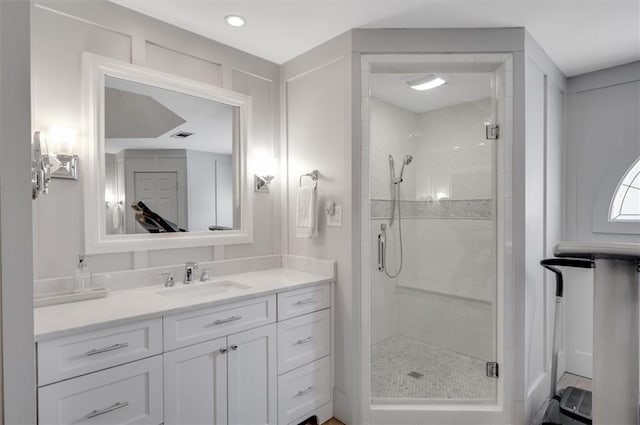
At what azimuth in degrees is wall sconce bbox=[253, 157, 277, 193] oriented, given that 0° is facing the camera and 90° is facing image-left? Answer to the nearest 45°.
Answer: approximately 315°

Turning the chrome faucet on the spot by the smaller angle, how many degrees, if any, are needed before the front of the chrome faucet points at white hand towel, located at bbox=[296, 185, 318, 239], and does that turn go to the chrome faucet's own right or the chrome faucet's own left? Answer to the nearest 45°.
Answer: approximately 45° to the chrome faucet's own left

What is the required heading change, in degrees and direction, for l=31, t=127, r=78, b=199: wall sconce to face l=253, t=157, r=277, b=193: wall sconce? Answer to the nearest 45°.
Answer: approximately 45° to its left

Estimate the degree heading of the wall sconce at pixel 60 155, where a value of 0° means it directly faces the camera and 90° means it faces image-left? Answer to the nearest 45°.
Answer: approximately 315°

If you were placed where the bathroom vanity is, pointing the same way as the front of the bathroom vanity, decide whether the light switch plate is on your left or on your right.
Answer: on your left
